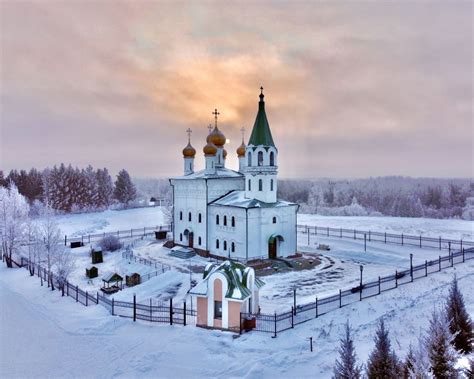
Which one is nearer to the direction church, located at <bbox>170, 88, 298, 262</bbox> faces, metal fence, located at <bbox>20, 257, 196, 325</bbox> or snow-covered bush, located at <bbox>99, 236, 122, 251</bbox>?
the metal fence

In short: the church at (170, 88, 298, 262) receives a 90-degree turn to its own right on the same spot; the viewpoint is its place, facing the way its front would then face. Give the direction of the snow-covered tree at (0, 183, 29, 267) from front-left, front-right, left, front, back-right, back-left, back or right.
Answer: front-right

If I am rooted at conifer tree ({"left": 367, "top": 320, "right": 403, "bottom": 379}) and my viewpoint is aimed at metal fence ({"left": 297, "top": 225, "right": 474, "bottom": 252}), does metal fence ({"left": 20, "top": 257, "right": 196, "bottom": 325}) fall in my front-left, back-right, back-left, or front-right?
front-left

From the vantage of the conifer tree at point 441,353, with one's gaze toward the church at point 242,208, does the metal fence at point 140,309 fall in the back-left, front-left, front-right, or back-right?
front-left

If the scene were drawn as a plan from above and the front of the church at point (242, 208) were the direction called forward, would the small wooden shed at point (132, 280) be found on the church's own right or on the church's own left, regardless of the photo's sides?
on the church's own right

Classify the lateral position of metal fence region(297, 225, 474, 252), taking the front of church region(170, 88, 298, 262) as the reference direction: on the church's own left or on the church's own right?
on the church's own left

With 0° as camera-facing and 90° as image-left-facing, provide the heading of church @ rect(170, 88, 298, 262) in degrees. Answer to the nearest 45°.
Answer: approximately 315°

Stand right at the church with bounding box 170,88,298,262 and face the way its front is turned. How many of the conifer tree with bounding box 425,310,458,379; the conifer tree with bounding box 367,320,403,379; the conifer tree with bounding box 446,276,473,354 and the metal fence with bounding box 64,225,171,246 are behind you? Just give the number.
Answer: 1

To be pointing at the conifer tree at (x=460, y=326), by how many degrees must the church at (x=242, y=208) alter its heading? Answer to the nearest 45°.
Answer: approximately 45° to its right

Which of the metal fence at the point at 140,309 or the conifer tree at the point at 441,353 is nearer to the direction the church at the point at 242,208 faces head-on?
the conifer tree

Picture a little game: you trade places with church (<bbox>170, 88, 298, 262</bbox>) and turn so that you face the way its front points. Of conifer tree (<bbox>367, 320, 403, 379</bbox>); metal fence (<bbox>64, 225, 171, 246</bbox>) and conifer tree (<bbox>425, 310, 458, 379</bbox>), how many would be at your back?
1

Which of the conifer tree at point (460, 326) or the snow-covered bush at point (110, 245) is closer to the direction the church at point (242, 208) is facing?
the conifer tree

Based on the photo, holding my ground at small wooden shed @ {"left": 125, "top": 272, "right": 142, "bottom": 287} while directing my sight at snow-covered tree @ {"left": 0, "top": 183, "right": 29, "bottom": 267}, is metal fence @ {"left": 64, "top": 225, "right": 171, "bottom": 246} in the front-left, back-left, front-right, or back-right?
front-right

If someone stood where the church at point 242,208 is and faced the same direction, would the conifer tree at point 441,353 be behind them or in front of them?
in front

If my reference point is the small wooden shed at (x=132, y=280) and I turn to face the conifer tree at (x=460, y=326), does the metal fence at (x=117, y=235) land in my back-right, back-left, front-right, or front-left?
back-left

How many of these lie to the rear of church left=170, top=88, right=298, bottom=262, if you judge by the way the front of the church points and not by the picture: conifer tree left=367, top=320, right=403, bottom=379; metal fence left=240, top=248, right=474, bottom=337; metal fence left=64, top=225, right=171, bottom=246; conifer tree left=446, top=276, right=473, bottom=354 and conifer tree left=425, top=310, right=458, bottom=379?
1

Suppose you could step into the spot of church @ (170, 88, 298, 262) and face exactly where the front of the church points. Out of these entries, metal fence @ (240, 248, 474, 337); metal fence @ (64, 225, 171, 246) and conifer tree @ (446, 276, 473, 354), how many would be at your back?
1
